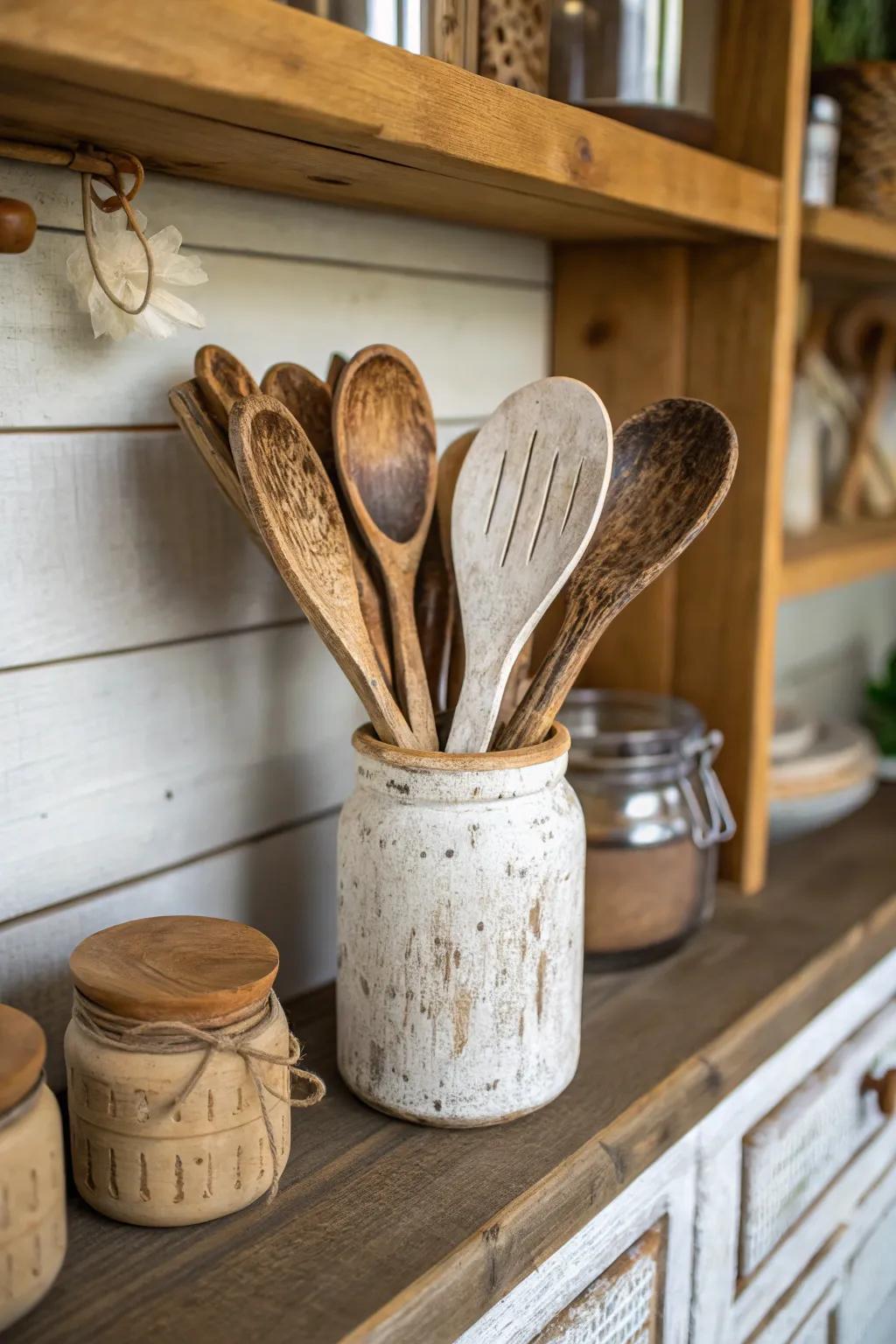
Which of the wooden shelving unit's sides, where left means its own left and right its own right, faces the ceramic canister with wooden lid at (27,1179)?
right

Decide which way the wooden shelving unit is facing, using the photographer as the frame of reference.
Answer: facing the viewer and to the right of the viewer
